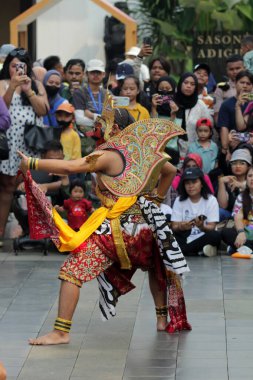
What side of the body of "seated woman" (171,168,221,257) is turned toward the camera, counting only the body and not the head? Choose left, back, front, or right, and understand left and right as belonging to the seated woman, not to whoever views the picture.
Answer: front

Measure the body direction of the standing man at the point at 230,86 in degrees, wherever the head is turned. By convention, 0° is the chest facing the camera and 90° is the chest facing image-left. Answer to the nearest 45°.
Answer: approximately 0°

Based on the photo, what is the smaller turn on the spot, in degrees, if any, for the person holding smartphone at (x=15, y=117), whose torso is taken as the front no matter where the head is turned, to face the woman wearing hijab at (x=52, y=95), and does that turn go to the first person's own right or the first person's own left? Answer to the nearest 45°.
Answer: approximately 135° to the first person's own left

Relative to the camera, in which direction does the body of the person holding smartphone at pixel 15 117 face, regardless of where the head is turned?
toward the camera

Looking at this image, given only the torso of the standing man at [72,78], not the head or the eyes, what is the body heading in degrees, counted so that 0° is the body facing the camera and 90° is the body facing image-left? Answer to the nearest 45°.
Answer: approximately 0°

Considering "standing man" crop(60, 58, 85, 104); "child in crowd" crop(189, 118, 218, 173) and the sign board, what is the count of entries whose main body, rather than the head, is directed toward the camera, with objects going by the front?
3
